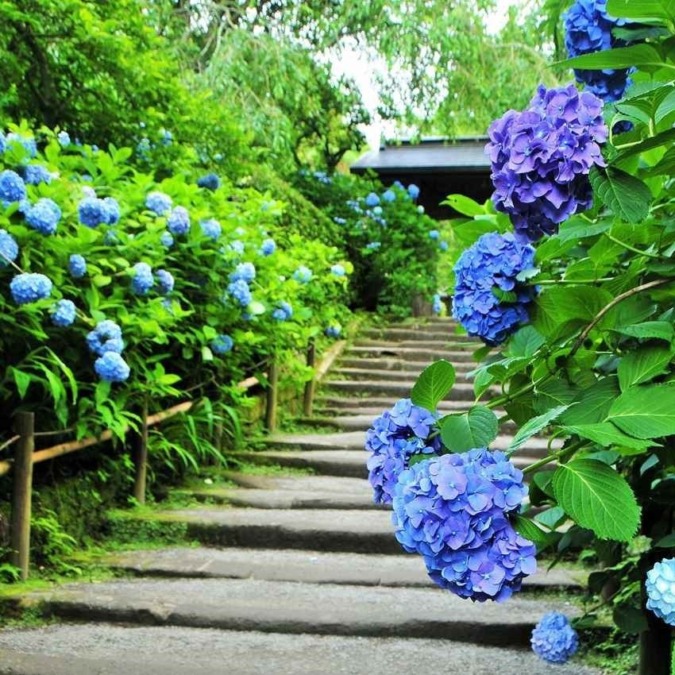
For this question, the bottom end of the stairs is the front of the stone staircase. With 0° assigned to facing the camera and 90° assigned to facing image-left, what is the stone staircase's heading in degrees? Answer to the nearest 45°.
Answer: approximately 0°

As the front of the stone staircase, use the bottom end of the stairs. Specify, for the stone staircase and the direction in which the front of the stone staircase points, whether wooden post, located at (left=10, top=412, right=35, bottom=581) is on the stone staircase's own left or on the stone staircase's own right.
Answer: on the stone staircase's own right

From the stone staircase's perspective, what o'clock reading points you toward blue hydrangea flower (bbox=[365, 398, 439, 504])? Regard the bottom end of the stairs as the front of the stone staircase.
The blue hydrangea flower is roughly at 12 o'clock from the stone staircase.
